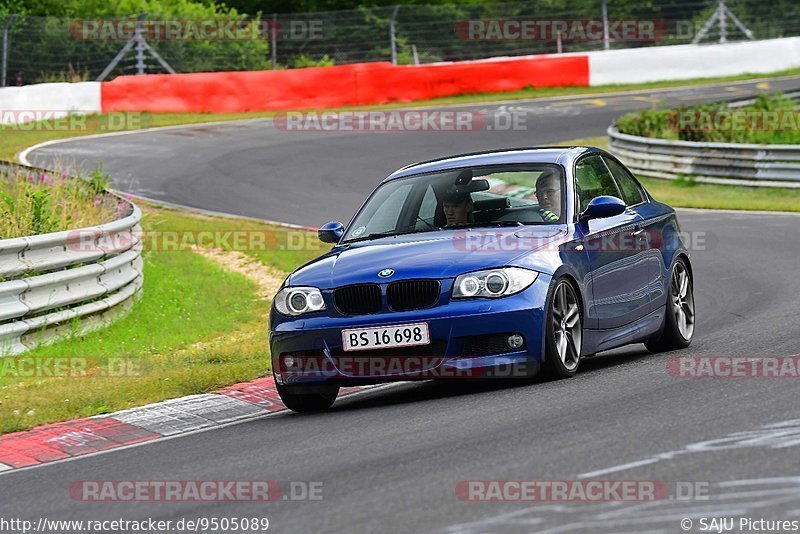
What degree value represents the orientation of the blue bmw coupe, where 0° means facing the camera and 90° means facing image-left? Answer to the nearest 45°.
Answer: approximately 45°

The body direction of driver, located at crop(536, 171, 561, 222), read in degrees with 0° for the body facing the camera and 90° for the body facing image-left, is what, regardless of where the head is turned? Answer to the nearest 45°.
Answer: approximately 45°

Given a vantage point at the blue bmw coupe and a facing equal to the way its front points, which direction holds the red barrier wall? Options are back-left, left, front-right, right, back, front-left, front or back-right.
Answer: back-right

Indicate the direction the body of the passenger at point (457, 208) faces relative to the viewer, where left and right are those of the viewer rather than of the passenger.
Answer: facing the viewer and to the left of the viewer

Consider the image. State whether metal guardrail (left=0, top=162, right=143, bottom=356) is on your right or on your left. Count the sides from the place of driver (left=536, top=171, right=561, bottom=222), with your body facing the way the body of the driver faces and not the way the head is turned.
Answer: on your right

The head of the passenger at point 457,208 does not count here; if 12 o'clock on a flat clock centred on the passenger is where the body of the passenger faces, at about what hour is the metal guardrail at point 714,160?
The metal guardrail is roughly at 5 o'clock from the passenger.

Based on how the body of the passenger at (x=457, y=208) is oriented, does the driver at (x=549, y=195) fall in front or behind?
behind

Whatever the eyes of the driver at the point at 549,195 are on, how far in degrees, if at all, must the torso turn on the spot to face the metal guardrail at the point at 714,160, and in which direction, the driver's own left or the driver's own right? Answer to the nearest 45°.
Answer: approximately 135° to the driver's own right

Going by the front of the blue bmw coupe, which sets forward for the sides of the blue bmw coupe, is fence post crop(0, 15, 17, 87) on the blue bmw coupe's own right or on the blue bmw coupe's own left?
on the blue bmw coupe's own right

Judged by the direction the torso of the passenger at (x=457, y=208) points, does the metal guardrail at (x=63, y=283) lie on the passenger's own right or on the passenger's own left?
on the passenger's own right

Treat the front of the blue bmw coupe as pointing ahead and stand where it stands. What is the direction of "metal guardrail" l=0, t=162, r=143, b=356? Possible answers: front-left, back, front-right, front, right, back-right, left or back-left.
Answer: right

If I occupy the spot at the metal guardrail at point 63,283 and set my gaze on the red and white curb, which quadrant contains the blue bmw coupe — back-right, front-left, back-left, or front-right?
front-left
